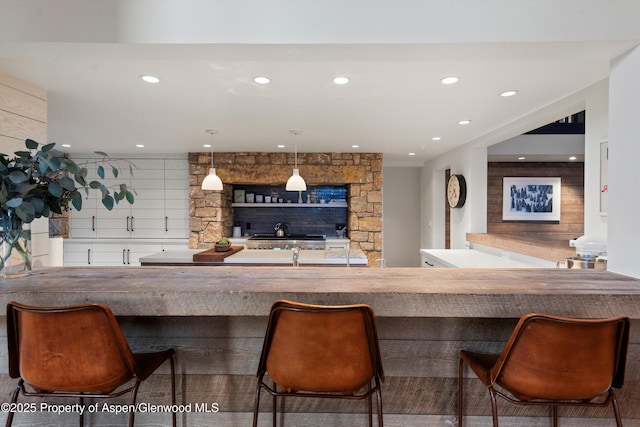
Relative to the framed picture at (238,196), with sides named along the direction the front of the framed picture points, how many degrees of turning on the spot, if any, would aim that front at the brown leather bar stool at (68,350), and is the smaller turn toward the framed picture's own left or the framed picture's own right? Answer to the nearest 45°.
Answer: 0° — it already faces it

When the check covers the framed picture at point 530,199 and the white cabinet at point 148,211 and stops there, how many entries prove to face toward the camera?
2

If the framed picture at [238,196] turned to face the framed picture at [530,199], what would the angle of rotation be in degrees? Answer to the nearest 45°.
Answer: approximately 90° to its left

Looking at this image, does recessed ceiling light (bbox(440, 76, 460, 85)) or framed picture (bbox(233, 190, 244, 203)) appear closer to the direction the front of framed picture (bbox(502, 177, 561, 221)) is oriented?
the recessed ceiling light

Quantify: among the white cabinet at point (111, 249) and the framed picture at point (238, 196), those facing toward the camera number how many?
2

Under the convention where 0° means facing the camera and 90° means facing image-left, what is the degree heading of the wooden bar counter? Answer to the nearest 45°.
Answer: approximately 0°

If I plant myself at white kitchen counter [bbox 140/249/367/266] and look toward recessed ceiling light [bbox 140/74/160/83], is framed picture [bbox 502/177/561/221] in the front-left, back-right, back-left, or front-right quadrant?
back-left

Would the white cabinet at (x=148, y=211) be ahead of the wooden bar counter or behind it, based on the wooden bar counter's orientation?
behind

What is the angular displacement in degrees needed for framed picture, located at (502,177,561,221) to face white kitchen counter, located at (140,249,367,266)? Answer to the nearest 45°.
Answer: approximately 45° to its right

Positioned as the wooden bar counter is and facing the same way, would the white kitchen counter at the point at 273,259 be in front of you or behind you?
behind

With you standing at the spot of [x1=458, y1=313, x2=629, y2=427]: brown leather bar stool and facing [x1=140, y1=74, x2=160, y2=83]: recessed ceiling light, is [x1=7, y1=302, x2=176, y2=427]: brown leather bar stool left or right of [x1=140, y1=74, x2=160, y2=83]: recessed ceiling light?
left
